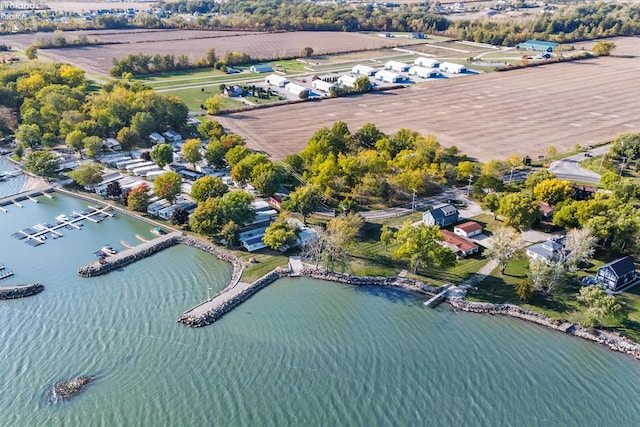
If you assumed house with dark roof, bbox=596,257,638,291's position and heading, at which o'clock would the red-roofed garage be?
The red-roofed garage is roughly at 2 o'clock from the house with dark roof.

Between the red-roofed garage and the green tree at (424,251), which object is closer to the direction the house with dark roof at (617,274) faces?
the green tree

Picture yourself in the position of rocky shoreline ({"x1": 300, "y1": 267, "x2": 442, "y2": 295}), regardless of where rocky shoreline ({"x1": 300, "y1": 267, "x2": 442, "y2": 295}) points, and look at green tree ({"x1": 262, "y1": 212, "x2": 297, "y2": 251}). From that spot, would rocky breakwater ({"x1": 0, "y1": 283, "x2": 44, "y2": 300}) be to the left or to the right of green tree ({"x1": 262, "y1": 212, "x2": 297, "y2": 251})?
left

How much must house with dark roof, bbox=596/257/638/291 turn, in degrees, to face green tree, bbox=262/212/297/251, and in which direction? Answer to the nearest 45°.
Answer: approximately 45° to its right

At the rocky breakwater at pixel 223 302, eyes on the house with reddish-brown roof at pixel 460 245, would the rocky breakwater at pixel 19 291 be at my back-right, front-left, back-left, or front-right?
back-left

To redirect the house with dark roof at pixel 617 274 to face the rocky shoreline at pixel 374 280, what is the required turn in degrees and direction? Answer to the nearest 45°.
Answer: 0° — it already faces it

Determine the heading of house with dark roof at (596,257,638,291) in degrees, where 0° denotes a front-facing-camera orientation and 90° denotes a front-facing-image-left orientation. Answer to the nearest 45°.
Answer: approximately 45°

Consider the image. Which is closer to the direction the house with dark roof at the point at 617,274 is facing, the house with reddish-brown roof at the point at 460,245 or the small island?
the small island

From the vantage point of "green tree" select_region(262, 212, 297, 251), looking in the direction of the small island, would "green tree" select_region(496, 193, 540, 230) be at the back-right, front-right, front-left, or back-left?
back-left

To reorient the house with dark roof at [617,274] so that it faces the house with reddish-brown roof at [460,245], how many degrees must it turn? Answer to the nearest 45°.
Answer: approximately 45° to its right
